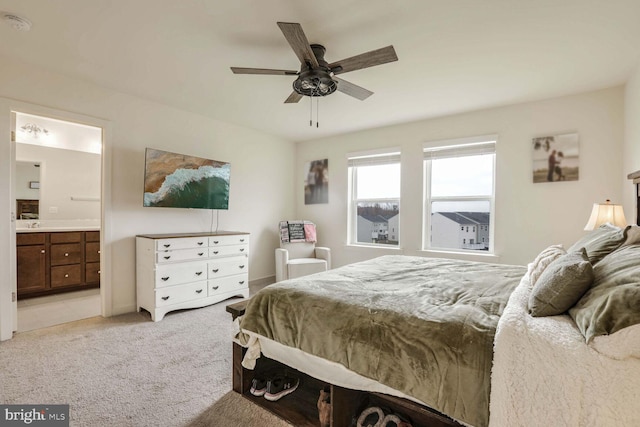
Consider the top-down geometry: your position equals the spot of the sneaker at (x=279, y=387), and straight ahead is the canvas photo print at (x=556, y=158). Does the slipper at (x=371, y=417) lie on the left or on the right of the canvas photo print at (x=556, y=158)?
right

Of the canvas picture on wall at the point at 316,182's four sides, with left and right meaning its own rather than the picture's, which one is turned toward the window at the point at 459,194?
left

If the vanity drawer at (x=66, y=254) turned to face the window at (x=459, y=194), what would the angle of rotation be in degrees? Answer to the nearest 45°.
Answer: approximately 45° to its left

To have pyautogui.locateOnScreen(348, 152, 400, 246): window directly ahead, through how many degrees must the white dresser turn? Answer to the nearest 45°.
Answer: approximately 45° to its left

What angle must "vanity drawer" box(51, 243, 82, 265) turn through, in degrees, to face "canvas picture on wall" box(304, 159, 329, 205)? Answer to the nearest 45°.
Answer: approximately 45° to its left

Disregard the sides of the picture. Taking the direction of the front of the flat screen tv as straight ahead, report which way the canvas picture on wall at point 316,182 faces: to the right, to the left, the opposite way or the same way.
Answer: to the right

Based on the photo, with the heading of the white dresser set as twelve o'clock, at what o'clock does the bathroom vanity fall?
The bathroom vanity is roughly at 6 o'clock from the white dresser.

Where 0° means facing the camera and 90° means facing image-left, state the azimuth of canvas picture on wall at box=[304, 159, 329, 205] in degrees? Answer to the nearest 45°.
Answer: approximately 45°
